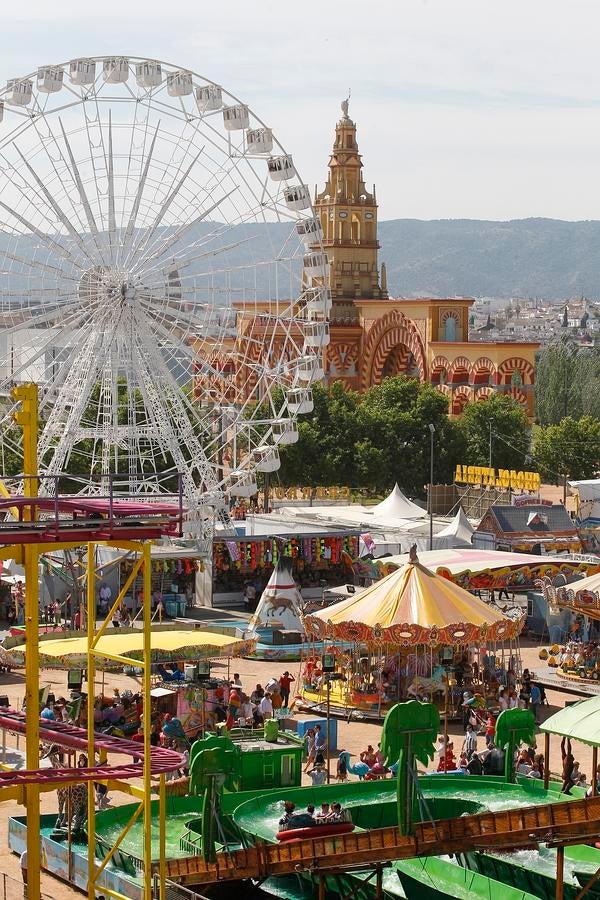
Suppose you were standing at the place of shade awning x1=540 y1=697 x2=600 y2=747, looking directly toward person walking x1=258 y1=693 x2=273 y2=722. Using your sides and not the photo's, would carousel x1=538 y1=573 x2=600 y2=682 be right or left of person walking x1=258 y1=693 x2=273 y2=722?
right
